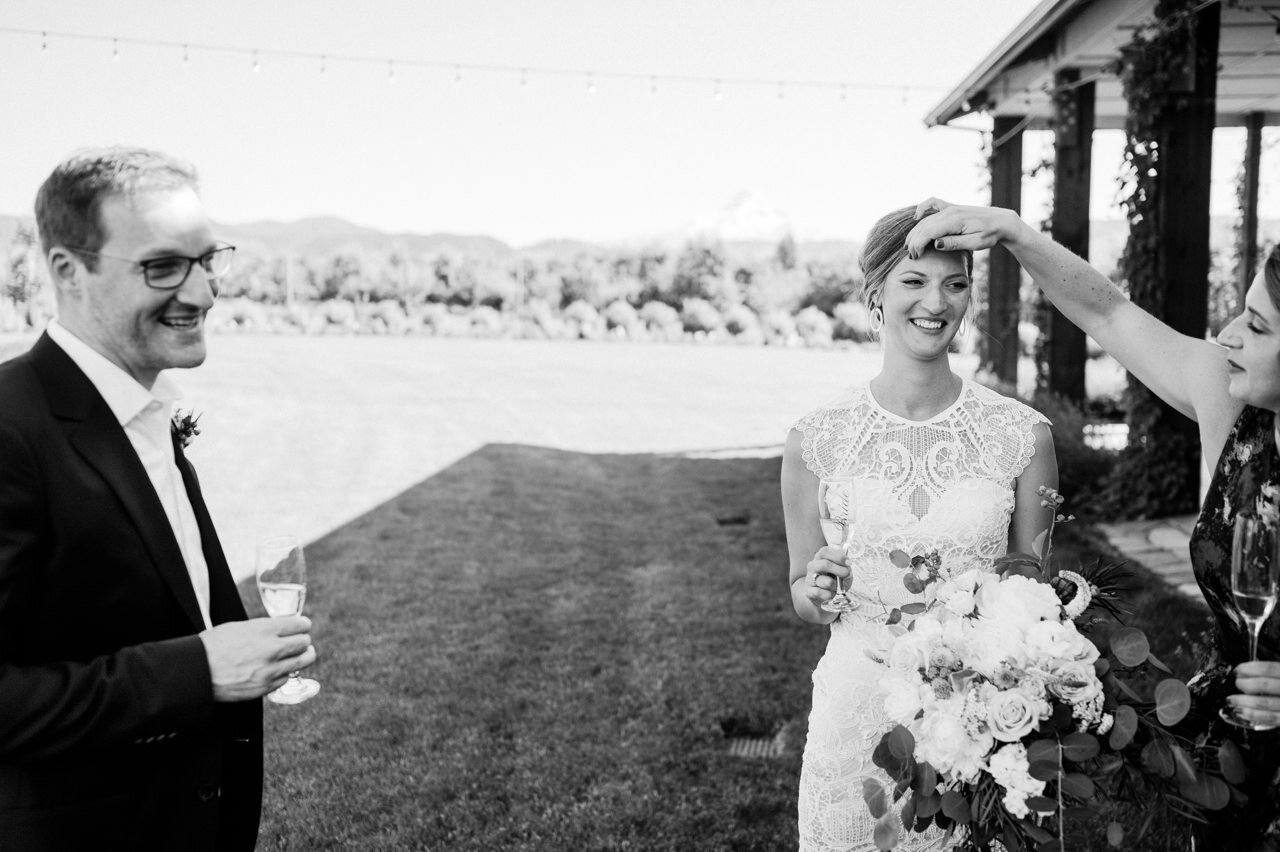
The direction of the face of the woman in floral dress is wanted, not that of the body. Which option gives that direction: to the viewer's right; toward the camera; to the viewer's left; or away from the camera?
to the viewer's left

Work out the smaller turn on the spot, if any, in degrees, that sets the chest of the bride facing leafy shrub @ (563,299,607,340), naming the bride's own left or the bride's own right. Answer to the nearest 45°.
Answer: approximately 180°

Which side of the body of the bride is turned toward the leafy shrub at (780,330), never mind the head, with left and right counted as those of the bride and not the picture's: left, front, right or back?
back

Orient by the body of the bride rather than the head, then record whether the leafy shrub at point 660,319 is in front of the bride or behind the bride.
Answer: behind

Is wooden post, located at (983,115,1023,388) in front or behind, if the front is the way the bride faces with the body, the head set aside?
behind

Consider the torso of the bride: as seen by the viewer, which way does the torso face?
toward the camera

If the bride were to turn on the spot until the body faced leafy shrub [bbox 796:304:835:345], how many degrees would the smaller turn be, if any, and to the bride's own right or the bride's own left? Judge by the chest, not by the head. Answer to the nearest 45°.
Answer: approximately 180°

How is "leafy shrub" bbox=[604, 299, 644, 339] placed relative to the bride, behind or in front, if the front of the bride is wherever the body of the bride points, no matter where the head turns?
behind

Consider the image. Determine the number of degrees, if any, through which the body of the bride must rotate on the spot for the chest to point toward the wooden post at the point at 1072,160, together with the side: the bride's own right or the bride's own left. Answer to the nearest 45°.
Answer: approximately 180°

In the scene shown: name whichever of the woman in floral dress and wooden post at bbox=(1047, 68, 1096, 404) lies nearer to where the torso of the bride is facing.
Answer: the woman in floral dress

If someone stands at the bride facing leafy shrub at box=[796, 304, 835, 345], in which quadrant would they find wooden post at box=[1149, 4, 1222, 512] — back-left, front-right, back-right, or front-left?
front-right

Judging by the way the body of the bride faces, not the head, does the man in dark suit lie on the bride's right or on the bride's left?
on the bride's right

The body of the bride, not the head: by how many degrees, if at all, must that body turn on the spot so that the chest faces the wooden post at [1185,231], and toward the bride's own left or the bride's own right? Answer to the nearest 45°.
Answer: approximately 180°
